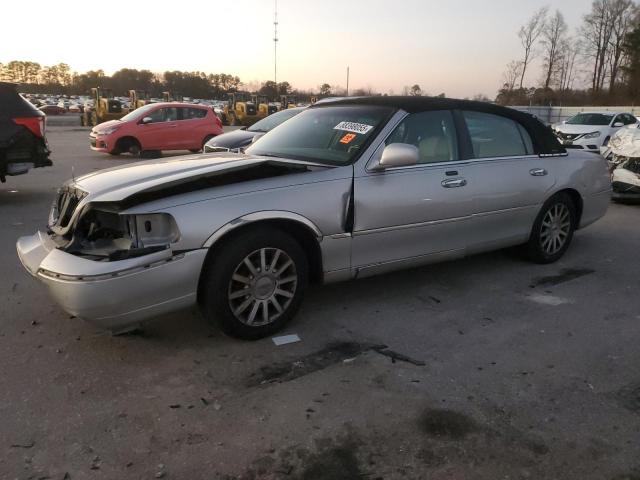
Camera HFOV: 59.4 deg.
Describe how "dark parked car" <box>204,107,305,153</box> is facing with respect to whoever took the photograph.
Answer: facing the viewer and to the left of the viewer

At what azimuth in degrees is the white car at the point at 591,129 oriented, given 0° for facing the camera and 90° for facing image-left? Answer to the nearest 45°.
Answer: approximately 45°

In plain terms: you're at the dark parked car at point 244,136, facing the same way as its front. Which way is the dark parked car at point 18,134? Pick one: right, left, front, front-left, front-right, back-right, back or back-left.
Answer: front

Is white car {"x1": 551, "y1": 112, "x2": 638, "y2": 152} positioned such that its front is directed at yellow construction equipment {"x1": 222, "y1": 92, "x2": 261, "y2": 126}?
no

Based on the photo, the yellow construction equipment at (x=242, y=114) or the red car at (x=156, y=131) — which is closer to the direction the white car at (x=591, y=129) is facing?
the red car

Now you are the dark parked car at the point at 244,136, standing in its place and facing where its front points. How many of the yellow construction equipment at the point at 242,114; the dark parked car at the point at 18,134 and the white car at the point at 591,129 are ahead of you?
1

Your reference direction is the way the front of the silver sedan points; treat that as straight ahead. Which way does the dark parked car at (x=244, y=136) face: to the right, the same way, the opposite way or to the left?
the same way

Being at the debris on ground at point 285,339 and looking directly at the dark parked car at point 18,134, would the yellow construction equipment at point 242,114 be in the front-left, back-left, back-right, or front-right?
front-right

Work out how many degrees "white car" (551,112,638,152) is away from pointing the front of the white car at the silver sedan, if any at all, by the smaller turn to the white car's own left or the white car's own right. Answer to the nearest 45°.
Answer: approximately 45° to the white car's own left

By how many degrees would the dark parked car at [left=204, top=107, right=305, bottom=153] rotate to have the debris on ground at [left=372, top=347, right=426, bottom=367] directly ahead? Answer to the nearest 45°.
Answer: approximately 45° to its left

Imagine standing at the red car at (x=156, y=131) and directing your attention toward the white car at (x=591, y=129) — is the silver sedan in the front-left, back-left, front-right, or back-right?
front-right

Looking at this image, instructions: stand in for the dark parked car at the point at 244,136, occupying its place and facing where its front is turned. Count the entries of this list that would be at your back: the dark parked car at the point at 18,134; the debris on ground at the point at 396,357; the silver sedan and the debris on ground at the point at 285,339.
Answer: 0

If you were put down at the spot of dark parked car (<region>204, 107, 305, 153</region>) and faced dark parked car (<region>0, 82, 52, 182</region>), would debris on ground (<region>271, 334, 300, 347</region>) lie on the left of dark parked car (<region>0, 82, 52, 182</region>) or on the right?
left

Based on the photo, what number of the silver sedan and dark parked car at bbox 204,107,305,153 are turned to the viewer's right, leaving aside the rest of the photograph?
0

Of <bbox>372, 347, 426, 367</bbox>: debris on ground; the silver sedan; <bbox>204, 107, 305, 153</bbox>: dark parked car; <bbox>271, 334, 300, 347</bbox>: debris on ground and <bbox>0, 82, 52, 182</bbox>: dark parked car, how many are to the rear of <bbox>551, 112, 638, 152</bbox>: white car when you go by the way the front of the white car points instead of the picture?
0

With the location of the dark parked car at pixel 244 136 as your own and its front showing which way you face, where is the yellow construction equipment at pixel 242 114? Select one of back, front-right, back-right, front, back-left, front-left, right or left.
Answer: back-right

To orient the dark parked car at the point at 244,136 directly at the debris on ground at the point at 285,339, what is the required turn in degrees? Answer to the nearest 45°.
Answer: approximately 45° to its left

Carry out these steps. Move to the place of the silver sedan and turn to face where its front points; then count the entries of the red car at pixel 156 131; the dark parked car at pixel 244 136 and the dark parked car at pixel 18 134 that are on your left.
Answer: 0

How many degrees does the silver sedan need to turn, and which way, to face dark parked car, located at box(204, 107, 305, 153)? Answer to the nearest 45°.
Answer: approximately 135° to its right

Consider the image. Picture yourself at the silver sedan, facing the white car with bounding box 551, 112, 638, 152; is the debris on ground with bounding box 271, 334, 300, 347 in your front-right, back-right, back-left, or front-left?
back-right

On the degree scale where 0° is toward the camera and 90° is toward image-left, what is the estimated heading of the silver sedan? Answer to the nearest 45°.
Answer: approximately 45°
